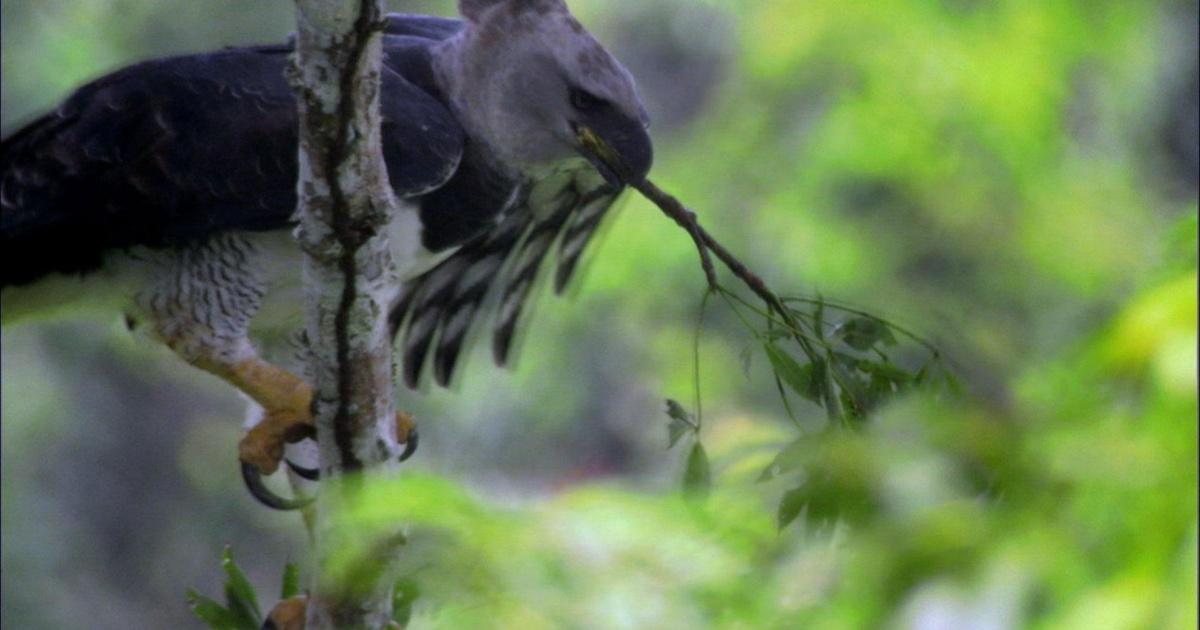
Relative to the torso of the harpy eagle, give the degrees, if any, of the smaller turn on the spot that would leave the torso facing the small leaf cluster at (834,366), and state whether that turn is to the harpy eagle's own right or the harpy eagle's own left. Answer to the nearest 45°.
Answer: approximately 45° to the harpy eagle's own right

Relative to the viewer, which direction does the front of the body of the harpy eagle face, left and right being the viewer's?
facing to the right of the viewer

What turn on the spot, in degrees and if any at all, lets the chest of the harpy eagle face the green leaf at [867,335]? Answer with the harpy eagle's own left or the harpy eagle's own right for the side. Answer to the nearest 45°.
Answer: approximately 45° to the harpy eagle's own right

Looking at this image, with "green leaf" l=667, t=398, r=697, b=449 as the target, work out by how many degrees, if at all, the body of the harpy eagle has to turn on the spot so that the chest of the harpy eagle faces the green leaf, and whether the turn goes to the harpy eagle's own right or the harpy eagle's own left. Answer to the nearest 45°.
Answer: approximately 45° to the harpy eagle's own right
